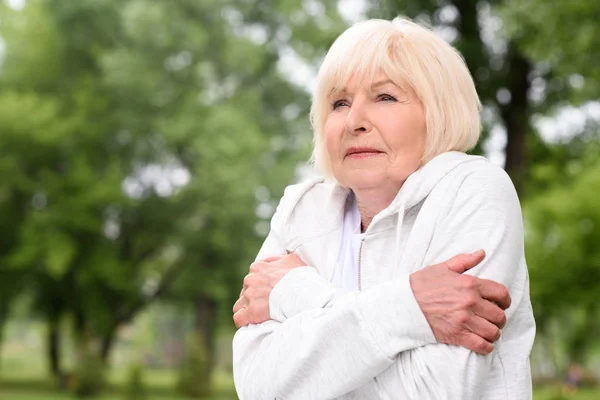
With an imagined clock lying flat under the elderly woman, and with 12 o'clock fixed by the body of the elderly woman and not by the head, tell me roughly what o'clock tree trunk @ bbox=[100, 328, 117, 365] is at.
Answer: The tree trunk is roughly at 4 o'clock from the elderly woman.

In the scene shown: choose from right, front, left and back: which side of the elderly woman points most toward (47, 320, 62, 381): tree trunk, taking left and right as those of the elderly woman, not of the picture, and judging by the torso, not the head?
right

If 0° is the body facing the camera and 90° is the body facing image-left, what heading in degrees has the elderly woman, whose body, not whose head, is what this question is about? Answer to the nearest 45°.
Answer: approximately 45°

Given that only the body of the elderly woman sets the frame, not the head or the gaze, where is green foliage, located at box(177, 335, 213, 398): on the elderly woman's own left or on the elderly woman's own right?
on the elderly woman's own right

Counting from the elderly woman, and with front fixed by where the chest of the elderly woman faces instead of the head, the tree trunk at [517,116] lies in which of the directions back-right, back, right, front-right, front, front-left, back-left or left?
back-right

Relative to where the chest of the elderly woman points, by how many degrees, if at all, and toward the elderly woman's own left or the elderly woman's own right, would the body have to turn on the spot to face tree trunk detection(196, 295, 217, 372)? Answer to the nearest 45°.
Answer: approximately 135° to the elderly woman's own right

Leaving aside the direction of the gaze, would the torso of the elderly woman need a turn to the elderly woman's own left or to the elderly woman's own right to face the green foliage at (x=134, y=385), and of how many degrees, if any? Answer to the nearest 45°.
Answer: approximately 135° to the elderly woman's own right

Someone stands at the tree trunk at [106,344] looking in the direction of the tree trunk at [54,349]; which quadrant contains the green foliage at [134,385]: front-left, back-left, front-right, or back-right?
back-left
